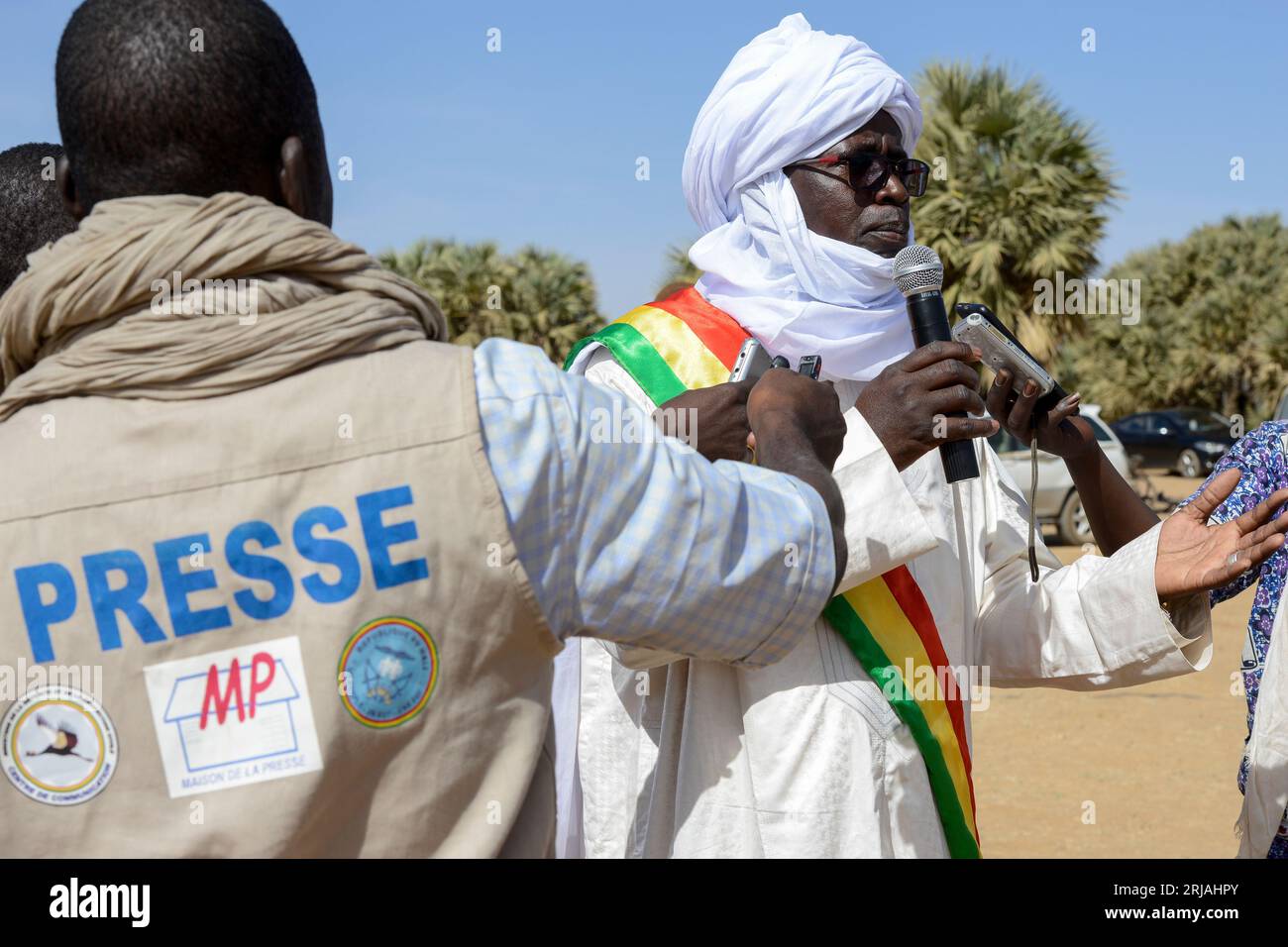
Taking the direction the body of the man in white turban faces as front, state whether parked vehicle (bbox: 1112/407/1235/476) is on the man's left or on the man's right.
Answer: on the man's left

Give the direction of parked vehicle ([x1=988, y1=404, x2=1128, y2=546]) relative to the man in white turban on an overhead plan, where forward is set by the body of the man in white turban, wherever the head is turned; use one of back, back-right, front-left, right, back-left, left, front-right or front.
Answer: back-left

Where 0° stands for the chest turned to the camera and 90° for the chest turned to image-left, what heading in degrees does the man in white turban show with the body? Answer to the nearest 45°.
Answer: approximately 315°

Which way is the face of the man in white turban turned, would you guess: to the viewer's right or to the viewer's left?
to the viewer's right

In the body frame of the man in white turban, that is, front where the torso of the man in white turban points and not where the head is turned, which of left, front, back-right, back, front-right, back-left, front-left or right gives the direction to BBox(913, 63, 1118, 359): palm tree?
back-left
